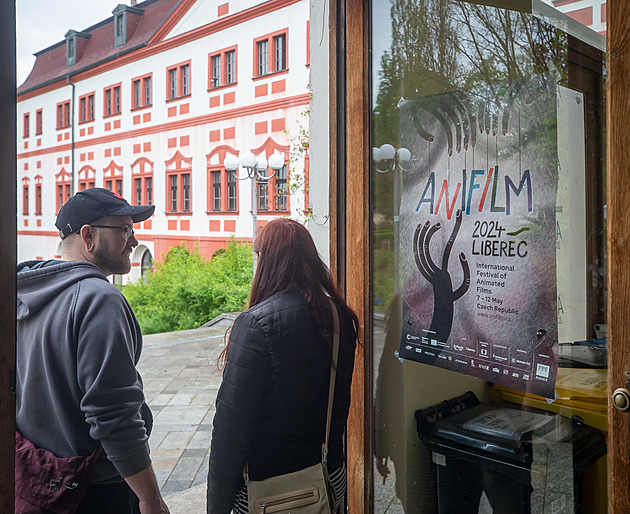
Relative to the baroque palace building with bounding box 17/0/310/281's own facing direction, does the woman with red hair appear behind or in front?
in front

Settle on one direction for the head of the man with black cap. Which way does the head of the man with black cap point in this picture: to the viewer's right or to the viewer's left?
to the viewer's right

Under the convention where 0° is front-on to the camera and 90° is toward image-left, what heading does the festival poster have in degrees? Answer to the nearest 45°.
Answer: approximately 45°

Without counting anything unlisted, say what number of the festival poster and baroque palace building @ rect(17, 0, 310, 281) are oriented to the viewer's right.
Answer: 0

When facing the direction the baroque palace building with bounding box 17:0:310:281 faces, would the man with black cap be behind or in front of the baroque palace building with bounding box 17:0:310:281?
in front

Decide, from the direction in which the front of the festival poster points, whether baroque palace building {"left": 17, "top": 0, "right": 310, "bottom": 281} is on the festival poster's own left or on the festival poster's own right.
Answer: on the festival poster's own right

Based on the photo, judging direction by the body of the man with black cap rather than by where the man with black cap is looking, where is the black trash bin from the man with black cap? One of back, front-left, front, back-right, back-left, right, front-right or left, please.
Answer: front-right

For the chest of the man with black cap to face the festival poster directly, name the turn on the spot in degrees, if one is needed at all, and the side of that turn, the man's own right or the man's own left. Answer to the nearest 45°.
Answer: approximately 45° to the man's own right

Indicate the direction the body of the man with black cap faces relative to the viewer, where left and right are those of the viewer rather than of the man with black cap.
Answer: facing away from the viewer and to the right of the viewer

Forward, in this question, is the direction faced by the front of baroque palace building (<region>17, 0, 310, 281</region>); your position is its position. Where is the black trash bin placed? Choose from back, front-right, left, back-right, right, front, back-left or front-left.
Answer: front-left
